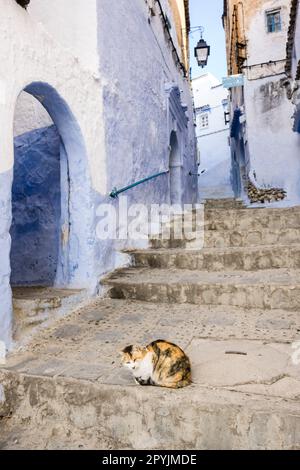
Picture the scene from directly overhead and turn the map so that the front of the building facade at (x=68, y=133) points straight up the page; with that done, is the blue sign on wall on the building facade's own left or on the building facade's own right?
on the building facade's own left

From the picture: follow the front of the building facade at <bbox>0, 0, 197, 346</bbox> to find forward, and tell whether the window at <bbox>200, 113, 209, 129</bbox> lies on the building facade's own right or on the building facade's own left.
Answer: on the building facade's own left

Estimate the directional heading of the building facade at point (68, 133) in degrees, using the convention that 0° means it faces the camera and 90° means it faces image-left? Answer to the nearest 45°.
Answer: approximately 315°

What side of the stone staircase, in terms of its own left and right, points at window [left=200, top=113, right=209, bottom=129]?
back

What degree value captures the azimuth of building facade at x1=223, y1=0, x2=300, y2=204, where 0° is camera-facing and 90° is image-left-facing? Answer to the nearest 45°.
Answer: approximately 45°
